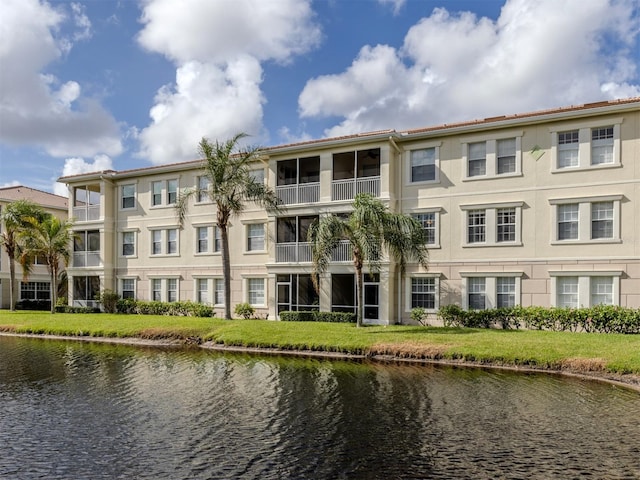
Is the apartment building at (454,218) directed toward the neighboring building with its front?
no

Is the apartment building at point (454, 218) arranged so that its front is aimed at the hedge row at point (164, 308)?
no

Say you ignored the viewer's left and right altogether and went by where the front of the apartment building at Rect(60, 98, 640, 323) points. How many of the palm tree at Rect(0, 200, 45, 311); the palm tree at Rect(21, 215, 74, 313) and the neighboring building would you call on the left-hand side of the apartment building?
0

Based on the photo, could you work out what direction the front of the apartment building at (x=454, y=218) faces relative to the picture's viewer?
facing the viewer and to the left of the viewer

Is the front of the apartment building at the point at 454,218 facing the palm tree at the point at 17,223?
no

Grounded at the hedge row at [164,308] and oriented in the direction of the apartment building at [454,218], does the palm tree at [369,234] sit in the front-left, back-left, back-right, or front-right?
front-right
